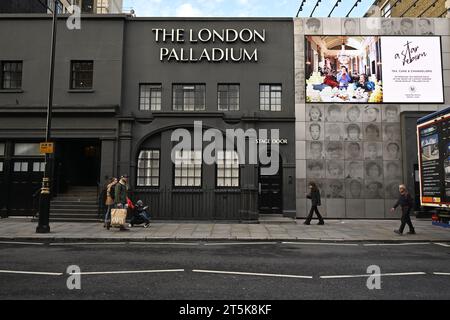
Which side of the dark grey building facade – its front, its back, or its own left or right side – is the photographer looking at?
front

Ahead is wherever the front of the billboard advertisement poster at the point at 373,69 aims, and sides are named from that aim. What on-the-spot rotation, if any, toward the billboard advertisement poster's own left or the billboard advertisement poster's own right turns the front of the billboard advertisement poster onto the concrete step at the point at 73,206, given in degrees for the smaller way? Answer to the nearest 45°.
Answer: approximately 45° to the billboard advertisement poster's own right

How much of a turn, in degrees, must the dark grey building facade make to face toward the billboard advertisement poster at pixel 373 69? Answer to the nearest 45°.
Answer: approximately 90° to its left

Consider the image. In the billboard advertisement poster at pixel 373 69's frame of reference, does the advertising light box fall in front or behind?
in front

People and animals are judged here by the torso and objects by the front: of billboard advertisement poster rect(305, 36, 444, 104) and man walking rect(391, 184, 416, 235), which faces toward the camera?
the billboard advertisement poster

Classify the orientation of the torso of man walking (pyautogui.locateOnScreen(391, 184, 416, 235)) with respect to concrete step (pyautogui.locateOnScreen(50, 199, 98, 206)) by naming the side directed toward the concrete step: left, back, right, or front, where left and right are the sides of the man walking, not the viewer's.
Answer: front

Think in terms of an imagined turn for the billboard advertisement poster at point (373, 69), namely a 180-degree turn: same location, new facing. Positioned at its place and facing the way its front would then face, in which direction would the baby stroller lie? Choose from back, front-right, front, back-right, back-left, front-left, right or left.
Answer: back-left

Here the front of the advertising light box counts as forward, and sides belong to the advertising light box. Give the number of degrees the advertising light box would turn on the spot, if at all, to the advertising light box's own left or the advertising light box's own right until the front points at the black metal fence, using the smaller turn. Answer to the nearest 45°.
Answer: approximately 45° to the advertising light box's own right
